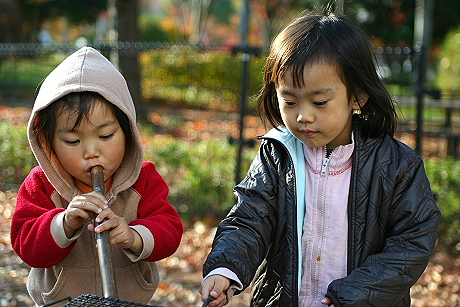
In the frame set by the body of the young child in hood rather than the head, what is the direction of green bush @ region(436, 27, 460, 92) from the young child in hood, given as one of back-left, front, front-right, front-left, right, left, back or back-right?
back-left

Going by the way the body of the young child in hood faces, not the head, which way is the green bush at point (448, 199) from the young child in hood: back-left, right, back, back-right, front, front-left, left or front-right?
back-left

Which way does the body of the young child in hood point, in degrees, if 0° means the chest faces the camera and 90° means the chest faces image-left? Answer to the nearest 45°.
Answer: approximately 0°

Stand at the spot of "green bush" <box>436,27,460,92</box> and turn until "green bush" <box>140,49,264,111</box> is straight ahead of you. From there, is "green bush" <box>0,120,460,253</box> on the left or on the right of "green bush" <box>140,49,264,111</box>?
left

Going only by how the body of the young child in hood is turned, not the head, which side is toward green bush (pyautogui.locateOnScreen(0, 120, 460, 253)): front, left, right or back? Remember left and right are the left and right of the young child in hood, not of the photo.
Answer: back

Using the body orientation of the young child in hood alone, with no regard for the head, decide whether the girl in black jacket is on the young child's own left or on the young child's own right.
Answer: on the young child's own left

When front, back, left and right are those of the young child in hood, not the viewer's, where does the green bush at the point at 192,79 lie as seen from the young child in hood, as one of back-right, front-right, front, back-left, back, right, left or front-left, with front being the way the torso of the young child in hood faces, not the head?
back

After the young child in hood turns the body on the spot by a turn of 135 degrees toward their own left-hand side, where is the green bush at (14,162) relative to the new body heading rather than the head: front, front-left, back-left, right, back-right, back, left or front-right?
front-left

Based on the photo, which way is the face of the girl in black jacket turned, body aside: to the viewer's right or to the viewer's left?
to the viewer's left

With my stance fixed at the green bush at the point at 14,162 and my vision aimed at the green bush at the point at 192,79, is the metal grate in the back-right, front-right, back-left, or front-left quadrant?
back-right

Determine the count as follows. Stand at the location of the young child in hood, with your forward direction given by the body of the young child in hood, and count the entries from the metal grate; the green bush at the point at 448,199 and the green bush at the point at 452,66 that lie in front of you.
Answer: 1
